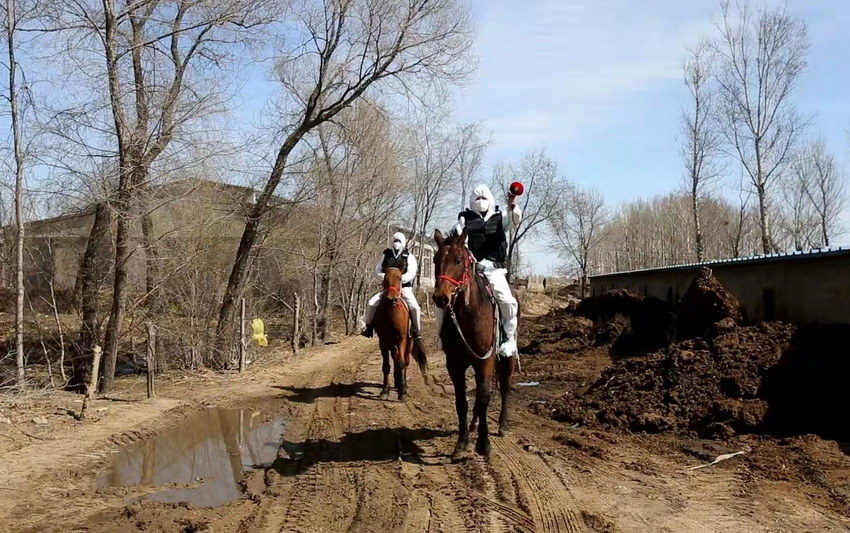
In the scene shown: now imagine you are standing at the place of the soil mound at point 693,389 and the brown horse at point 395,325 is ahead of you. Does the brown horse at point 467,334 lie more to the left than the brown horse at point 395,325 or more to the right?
left

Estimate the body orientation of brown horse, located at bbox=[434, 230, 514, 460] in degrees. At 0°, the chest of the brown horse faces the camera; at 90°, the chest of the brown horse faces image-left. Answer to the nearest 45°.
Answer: approximately 0°

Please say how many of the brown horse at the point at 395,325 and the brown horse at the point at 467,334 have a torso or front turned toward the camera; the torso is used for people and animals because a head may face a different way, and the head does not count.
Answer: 2

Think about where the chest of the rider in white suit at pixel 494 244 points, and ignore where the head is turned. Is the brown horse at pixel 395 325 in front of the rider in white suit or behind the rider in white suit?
behind

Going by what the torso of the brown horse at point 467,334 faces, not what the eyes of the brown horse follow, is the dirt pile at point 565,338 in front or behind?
behind

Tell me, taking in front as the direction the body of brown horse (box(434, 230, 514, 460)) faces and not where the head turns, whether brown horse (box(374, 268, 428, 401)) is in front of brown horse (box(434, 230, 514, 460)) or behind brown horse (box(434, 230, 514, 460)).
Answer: behind

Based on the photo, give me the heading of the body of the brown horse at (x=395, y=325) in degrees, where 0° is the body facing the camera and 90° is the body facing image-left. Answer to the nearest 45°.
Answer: approximately 0°

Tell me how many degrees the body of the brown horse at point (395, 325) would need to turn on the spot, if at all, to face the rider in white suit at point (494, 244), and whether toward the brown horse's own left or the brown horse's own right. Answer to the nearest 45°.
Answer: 0° — it already faces them
